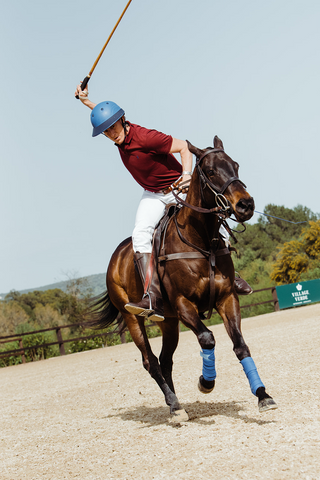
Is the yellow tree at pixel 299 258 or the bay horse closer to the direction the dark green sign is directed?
the bay horse

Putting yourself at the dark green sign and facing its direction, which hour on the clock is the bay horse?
The bay horse is roughly at 12 o'clock from the dark green sign.

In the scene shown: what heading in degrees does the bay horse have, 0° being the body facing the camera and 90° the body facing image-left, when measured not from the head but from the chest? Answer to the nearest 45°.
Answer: approximately 315°

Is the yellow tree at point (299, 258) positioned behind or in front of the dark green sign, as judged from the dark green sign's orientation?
behind

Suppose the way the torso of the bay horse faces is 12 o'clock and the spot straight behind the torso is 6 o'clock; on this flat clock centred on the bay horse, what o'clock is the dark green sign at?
The dark green sign is roughly at 8 o'clock from the bay horse.

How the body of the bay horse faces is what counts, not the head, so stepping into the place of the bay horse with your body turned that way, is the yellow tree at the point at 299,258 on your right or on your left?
on your left

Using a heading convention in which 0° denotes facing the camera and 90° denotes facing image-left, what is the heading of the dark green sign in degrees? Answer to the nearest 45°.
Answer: approximately 0°
